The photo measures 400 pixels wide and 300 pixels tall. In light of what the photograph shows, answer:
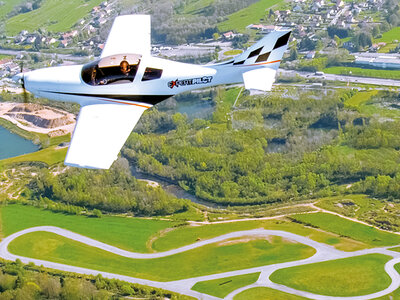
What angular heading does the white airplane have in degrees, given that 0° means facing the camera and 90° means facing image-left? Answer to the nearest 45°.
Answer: approximately 90°
